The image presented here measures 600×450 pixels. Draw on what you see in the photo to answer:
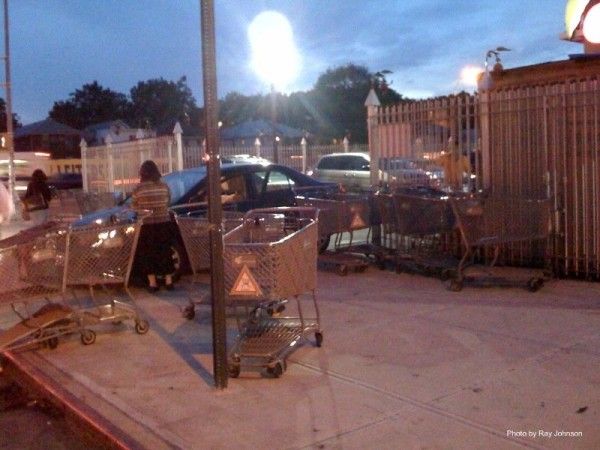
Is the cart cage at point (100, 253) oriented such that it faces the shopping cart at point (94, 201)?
no

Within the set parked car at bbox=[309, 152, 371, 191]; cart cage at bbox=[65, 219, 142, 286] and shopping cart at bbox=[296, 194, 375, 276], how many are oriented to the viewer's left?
1

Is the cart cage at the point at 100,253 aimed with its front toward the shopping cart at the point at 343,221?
no

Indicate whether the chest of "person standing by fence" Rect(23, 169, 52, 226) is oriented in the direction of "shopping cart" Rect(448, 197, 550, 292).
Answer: no

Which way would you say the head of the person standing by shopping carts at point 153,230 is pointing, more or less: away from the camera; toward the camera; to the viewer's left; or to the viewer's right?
away from the camera

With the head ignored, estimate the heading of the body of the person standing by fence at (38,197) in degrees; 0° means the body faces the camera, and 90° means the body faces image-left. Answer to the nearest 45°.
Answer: approximately 180°
